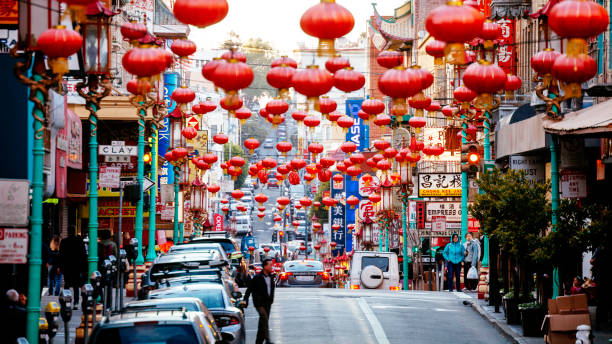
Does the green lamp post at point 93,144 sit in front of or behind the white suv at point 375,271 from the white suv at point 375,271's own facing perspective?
behind

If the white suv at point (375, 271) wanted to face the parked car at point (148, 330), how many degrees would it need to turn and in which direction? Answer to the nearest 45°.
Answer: approximately 180°

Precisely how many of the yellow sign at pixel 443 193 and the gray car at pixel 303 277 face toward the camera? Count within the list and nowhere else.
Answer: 1

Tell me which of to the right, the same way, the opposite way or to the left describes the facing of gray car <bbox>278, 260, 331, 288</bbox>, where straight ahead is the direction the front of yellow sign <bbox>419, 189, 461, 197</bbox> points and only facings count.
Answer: the opposite way

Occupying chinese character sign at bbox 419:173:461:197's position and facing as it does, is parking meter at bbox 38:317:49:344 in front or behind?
in front

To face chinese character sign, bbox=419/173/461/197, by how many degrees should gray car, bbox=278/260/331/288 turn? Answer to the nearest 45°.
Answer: approximately 45° to its right

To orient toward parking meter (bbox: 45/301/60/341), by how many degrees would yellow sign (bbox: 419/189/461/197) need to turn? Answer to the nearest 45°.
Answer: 0° — it already faces it

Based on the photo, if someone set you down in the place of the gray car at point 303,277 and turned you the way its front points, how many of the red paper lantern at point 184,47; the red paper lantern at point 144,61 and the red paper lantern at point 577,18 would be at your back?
3

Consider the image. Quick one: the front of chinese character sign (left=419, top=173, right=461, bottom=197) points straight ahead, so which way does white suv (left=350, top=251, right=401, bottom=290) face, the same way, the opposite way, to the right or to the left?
the opposite way

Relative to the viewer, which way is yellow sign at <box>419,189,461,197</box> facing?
toward the camera

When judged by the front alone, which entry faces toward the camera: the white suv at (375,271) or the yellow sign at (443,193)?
the yellow sign

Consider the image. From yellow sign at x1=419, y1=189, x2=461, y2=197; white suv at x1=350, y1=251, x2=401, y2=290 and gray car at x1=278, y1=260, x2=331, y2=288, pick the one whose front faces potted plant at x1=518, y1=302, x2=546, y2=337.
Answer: the yellow sign

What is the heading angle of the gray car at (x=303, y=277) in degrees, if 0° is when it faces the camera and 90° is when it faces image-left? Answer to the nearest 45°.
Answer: approximately 180°

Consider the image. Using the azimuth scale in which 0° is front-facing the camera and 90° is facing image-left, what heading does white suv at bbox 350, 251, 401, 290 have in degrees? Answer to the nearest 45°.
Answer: approximately 180°

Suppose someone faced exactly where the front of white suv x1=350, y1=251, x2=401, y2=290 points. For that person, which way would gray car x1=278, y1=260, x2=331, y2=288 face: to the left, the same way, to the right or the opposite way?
the same way

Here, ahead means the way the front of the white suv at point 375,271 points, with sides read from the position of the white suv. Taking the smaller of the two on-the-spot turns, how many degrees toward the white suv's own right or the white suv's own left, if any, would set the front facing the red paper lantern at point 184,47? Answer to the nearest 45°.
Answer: approximately 180°
